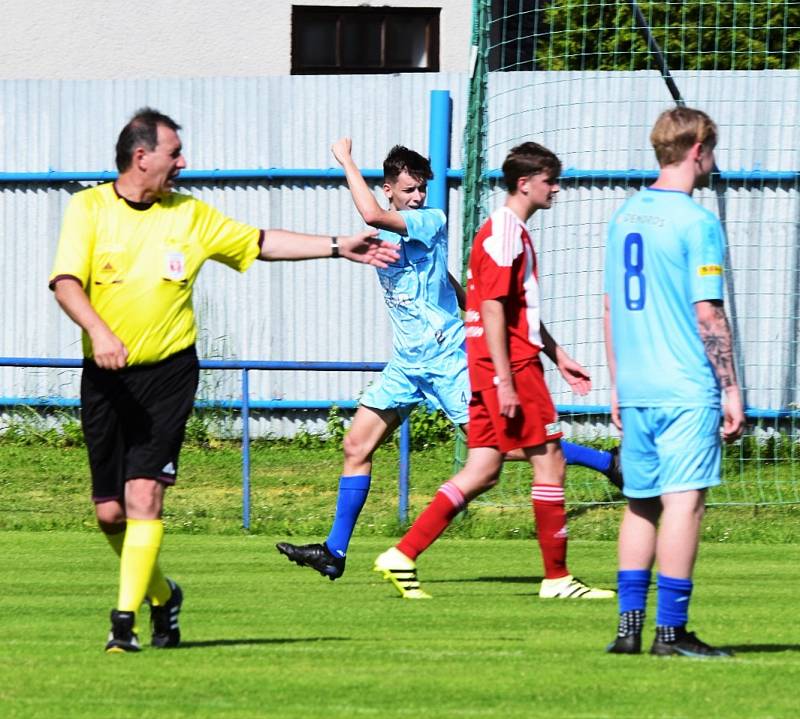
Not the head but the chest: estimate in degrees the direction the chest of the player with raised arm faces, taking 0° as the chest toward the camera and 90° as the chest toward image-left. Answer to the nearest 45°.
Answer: approximately 45°

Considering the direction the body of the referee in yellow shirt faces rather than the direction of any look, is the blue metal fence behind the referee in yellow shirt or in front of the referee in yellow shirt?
behind

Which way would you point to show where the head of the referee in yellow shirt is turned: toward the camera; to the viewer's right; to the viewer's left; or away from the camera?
to the viewer's right
